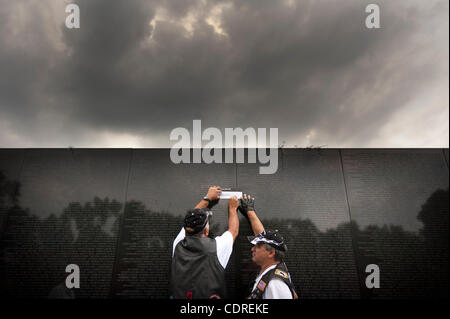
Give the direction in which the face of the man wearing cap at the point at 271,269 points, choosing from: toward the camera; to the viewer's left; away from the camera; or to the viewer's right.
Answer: to the viewer's left

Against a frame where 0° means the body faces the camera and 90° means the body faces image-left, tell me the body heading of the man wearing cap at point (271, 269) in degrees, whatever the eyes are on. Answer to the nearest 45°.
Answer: approximately 90°
